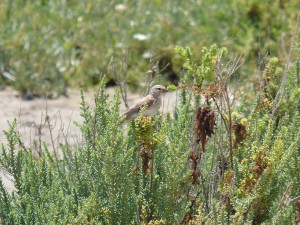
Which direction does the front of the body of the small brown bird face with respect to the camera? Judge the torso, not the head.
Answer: to the viewer's right
